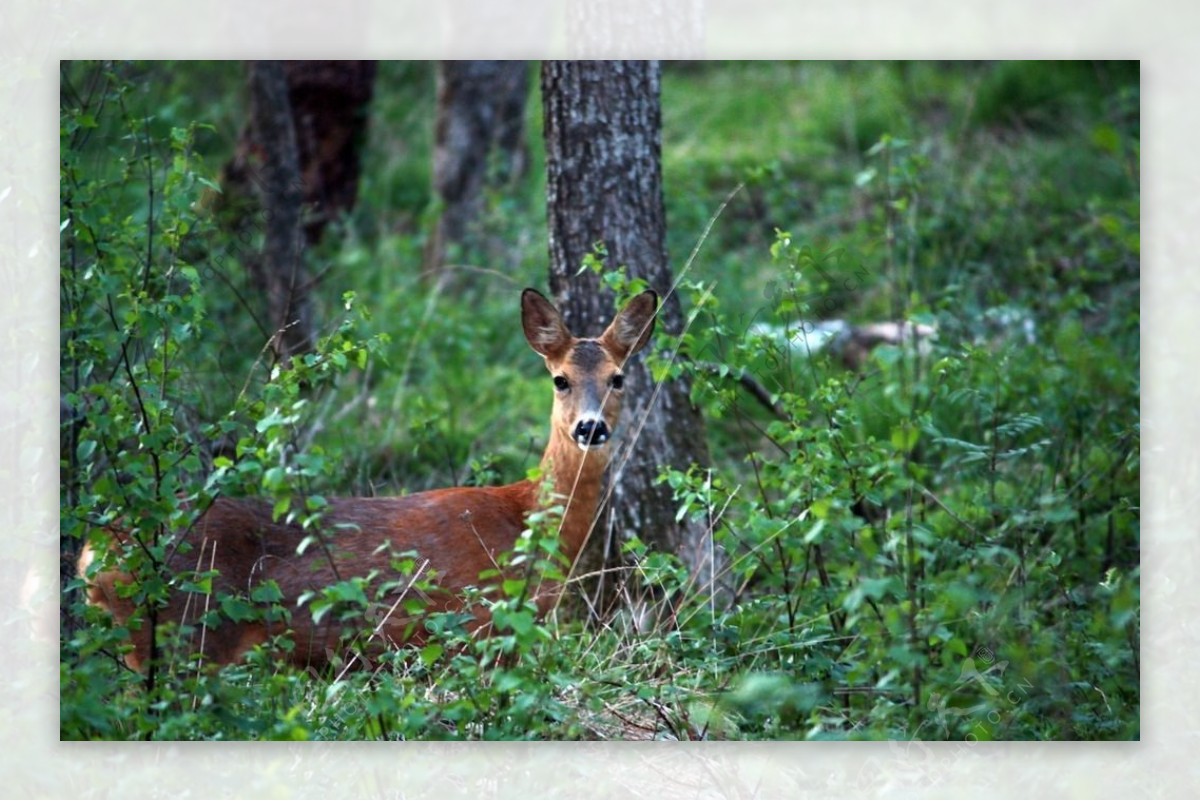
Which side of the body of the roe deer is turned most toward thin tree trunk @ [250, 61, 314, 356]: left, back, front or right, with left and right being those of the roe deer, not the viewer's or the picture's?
left

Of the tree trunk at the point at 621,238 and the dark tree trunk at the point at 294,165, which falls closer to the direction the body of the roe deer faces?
the tree trunk

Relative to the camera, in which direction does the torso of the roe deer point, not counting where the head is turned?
to the viewer's right

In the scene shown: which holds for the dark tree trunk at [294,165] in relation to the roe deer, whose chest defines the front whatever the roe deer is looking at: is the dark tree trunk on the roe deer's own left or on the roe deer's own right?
on the roe deer's own left

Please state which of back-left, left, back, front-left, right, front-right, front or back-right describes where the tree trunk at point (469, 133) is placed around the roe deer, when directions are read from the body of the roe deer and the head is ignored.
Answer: left

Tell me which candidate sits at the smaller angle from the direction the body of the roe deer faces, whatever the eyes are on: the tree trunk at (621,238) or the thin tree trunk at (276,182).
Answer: the tree trunk

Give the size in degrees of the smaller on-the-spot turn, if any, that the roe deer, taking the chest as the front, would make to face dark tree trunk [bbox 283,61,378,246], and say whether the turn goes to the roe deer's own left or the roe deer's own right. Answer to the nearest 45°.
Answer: approximately 90° to the roe deer's own left

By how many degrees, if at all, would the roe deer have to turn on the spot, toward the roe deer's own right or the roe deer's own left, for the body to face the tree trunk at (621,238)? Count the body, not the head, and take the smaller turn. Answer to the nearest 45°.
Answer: approximately 45° to the roe deer's own left

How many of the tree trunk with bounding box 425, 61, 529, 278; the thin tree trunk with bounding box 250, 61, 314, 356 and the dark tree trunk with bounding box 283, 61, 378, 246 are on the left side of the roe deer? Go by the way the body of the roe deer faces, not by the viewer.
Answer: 3
